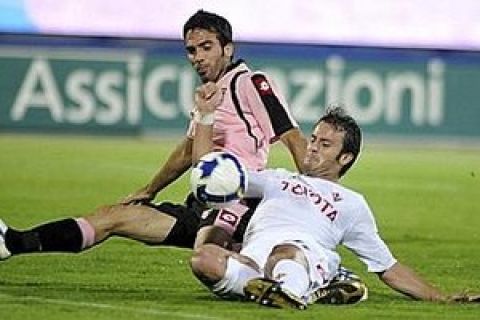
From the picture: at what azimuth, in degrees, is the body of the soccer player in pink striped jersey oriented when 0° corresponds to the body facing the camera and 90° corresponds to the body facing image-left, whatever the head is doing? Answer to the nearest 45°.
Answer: approximately 45°

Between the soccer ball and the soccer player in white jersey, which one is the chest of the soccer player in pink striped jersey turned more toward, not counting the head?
the soccer ball

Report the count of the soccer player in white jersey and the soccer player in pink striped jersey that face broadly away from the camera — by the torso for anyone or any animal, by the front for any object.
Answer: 0

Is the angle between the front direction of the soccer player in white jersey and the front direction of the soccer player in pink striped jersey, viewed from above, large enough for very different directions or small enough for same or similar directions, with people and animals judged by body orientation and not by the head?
same or similar directions

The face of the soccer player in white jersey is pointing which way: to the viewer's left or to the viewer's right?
to the viewer's left

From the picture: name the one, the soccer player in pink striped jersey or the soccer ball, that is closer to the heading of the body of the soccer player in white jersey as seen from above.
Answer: the soccer ball

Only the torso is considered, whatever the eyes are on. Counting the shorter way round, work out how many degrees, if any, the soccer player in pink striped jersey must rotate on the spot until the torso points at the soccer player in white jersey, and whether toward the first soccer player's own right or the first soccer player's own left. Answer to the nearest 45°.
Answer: approximately 90° to the first soccer player's own left

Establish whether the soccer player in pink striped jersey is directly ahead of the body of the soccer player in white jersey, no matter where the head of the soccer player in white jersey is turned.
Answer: no

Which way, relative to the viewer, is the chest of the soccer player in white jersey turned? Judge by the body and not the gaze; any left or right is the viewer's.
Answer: facing the viewer and to the left of the viewer
